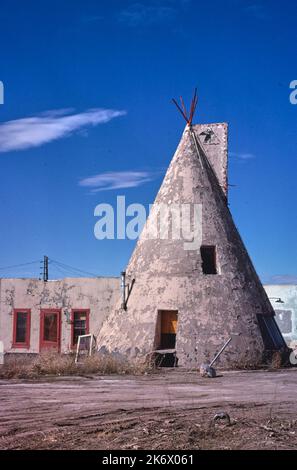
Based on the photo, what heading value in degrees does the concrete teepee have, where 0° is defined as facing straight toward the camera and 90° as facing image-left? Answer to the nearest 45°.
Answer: approximately 0°
